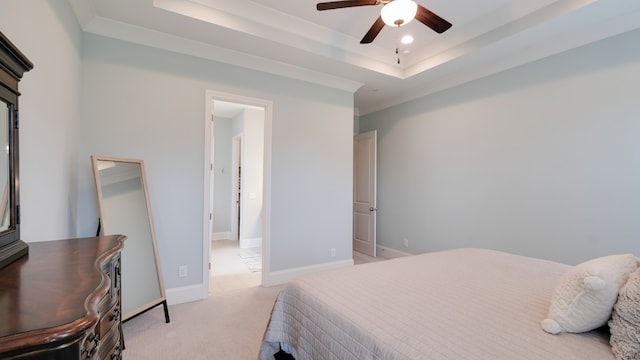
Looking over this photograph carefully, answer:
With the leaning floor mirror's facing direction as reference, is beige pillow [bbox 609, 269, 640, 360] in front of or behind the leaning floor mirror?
in front

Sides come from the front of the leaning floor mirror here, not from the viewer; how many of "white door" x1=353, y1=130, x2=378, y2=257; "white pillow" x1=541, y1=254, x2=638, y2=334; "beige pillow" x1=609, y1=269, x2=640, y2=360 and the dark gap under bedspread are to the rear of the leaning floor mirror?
0

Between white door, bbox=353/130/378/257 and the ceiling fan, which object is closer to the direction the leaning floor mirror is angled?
the ceiling fan

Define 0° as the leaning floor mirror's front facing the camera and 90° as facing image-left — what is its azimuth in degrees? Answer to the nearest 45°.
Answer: approximately 315°

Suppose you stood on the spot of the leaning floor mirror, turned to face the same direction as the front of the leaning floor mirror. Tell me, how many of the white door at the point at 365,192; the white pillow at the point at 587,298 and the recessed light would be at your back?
0

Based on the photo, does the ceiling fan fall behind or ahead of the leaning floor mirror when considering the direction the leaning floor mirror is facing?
ahead

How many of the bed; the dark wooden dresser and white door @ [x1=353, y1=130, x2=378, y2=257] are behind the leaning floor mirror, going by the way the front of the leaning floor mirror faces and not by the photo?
0

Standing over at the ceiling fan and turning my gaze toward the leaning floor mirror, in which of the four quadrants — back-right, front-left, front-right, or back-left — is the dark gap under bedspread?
front-left

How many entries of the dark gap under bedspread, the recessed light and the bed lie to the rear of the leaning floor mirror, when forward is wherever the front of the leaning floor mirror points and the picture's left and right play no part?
0

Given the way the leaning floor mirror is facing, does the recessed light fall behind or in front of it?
in front

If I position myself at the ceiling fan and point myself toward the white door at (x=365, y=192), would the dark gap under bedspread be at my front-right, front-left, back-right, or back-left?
back-left

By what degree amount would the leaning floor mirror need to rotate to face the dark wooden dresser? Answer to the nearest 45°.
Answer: approximately 45° to its right

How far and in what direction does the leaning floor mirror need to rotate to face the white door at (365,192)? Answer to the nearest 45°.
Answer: approximately 45° to its left
